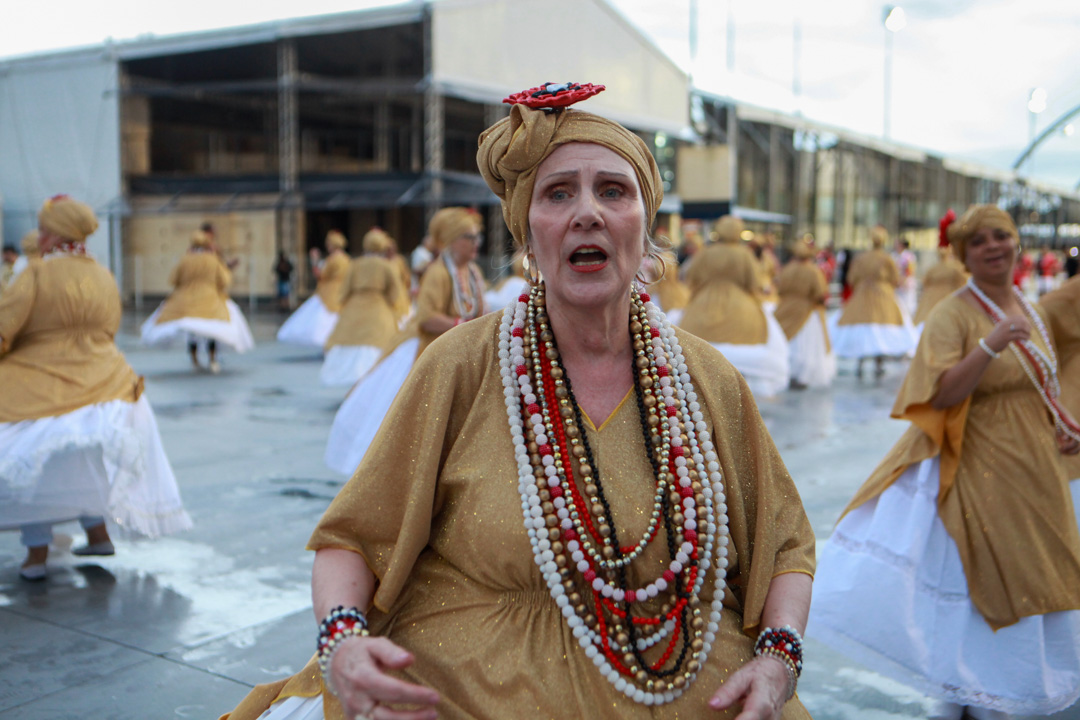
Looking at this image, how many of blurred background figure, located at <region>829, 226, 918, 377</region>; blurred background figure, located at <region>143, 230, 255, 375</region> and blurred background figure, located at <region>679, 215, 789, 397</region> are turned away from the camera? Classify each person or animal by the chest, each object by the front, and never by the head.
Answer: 3

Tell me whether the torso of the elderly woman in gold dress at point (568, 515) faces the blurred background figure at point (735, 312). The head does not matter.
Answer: no

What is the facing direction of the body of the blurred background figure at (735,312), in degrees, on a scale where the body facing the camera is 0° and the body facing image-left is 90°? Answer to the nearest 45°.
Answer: approximately 180°

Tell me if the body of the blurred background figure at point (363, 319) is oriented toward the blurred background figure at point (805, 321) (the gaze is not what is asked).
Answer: no

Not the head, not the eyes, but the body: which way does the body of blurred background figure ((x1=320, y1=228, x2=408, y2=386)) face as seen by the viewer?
away from the camera

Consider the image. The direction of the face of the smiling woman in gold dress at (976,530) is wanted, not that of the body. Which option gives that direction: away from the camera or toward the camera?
toward the camera

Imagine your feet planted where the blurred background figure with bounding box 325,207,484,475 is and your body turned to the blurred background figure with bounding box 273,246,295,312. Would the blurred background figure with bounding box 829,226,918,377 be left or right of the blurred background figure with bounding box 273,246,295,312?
right

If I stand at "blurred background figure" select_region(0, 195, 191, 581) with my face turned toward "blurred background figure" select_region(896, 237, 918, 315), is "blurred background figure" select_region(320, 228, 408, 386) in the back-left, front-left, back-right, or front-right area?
front-left

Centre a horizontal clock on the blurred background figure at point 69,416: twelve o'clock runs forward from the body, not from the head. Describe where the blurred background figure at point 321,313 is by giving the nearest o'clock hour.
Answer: the blurred background figure at point 321,313 is roughly at 2 o'clock from the blurred background figure at point 69,416.

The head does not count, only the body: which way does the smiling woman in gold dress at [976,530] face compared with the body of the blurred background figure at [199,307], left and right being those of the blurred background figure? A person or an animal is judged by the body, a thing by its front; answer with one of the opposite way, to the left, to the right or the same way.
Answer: the opposite way

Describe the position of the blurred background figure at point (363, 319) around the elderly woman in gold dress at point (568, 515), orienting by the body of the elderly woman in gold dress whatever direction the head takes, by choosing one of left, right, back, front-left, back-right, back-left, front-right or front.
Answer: back

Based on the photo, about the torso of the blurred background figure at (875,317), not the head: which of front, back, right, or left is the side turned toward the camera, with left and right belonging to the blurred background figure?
back

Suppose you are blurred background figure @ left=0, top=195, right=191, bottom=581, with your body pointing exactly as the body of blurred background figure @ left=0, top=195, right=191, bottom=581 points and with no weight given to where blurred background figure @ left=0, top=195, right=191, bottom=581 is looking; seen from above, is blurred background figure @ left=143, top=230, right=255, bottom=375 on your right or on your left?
on your right

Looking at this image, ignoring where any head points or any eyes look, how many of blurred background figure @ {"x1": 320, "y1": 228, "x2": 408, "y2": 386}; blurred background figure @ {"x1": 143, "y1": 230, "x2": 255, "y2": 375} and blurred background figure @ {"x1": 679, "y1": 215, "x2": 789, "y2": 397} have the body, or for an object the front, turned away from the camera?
3

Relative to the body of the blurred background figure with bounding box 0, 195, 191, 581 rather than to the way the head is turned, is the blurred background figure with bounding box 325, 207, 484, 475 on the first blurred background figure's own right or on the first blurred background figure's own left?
on the first blurred background figure's own right

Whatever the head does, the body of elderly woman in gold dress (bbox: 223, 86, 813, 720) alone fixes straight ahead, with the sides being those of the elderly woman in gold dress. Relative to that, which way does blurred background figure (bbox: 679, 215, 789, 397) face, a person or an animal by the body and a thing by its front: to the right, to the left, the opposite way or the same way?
the opposite way

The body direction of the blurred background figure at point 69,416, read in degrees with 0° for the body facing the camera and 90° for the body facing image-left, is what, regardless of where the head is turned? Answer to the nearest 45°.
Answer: approximately 135°

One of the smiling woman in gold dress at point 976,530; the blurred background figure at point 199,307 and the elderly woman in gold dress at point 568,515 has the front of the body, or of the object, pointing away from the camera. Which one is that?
the blurred background figure

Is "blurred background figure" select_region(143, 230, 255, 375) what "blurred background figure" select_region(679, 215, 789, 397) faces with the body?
no

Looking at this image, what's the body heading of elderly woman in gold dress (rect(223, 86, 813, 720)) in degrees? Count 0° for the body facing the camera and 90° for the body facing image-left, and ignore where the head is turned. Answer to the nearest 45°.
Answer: approximately 0°

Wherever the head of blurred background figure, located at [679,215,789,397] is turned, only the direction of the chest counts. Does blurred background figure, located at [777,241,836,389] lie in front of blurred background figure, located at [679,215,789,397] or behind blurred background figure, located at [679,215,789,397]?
in front

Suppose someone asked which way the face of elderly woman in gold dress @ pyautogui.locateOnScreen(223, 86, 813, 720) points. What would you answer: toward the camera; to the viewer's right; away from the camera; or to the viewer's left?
toward the camera
